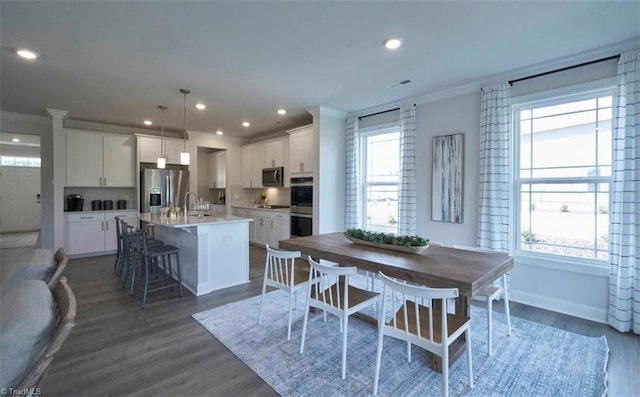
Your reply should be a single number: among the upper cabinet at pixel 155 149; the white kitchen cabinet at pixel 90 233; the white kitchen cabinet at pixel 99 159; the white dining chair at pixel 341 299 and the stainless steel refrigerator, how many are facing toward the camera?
4

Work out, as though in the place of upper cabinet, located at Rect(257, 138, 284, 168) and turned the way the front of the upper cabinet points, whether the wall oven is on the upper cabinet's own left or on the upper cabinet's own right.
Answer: on the upper cabinet's own left

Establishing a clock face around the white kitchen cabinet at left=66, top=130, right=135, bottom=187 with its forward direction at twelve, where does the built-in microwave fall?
The built-in microwave is roughly at 10 o'clock from the white kitchen cabinet.

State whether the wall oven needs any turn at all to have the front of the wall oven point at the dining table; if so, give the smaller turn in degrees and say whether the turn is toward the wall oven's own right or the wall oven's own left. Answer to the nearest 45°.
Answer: approximately 45° to the wall oven's own left

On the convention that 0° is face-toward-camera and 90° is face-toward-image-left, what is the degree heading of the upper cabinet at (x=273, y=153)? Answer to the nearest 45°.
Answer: approximately 45°

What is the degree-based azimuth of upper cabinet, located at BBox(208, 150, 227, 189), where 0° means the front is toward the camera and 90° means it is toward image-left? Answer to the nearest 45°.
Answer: approximately 45°

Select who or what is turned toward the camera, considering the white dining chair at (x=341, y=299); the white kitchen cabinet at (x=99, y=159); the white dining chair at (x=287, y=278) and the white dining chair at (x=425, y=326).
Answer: the white kitchen cabinet
